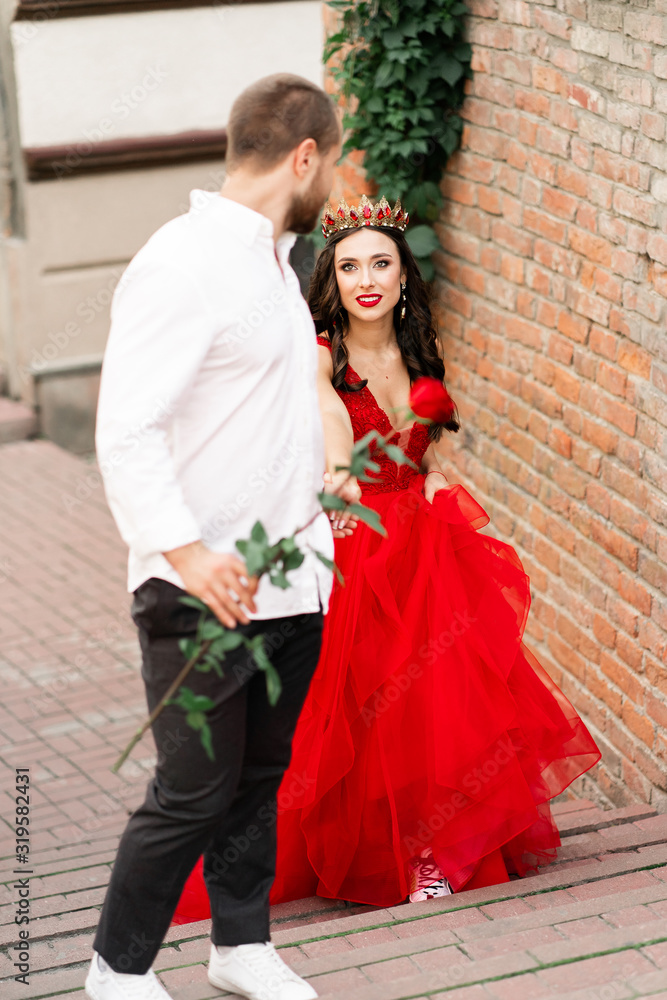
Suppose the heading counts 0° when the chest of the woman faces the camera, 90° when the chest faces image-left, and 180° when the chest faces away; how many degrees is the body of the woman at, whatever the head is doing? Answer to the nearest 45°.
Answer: approximately 0°

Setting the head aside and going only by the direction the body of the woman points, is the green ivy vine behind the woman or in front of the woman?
behind
